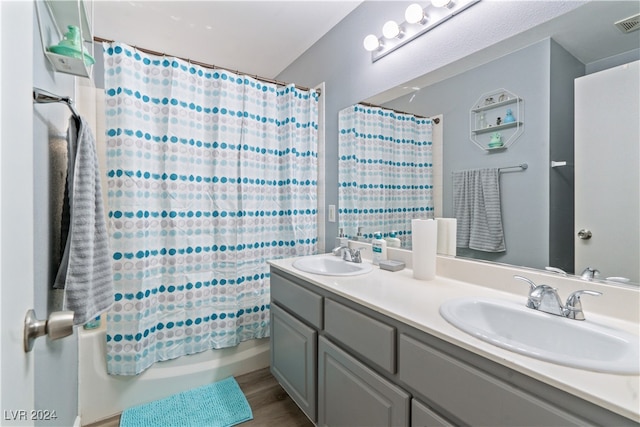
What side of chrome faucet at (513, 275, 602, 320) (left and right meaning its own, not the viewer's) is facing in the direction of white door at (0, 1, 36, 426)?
front

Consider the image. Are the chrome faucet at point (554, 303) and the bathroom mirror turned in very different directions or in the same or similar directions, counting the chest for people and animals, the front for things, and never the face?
same or similar directions

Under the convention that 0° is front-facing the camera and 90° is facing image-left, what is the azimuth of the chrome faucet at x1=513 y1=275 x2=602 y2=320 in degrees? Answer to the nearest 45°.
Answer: approximately 45°

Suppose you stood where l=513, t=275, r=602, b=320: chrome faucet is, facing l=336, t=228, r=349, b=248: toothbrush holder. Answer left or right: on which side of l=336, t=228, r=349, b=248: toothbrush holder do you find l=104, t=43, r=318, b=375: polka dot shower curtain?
left

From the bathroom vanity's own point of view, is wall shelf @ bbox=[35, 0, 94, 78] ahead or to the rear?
ahead

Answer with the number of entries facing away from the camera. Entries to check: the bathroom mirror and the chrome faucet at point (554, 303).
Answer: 0

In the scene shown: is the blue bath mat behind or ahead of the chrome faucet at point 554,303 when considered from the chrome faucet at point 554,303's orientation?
ahead

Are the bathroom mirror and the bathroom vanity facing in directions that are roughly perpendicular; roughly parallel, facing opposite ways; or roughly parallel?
roughly parallel

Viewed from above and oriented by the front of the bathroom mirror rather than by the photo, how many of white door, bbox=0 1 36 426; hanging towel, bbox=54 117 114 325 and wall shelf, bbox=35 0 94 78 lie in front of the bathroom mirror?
3

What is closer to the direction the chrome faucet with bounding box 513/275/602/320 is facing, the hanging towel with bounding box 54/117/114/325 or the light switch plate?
the hanging towel

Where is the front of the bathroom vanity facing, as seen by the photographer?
facing the viewer and to the left of the viewer

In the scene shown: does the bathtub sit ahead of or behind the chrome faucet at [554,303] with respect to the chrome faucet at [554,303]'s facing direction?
ahead
